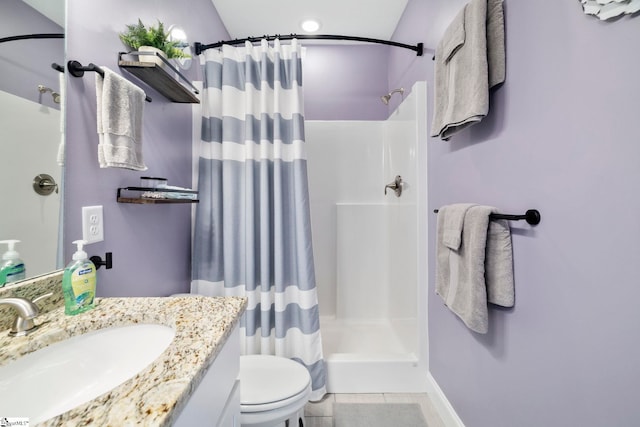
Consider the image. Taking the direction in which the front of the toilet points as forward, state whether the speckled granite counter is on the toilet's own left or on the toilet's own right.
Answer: on the toilet's own right

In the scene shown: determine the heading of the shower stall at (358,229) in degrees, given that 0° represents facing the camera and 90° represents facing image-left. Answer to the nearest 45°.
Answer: approximately 0°

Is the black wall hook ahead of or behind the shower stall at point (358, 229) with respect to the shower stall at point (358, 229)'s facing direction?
ahead

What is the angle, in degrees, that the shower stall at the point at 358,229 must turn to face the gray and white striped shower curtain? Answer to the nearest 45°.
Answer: approximately 45° to its right

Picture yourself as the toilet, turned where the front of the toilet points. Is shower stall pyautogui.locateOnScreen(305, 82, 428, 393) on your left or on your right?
on your left

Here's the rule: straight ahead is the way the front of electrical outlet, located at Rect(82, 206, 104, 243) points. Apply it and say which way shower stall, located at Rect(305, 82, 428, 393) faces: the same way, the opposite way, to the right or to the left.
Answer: to the right
